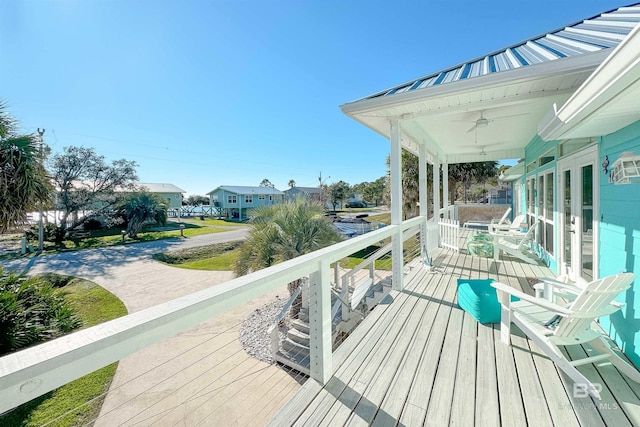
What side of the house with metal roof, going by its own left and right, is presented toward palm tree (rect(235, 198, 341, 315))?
front

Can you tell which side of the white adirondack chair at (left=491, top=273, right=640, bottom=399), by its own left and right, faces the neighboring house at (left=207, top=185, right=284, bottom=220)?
front

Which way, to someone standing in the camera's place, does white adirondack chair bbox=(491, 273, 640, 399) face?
facing away from the viewer and to the left of the viewer

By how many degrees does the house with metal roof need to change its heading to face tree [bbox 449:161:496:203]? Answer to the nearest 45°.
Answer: approximately 90° to its right

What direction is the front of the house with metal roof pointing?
to the viewer's left

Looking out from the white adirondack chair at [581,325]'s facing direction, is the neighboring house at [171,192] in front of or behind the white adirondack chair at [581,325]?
in front

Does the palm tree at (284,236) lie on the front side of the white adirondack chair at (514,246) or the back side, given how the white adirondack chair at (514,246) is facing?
on the front side

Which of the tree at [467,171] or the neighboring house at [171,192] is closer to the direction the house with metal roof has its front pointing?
the neighboring house

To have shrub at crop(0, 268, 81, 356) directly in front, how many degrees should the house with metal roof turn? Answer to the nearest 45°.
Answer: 0° — it already faces it

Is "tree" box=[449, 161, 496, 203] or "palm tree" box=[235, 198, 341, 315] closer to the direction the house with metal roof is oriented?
the palm tree

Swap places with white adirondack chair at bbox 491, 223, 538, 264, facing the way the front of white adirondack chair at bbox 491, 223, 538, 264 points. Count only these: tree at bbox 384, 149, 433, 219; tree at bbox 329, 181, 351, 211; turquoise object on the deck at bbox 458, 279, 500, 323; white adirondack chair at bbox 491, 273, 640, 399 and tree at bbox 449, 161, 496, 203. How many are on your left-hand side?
2

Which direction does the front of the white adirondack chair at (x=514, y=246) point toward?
to the viewer's left

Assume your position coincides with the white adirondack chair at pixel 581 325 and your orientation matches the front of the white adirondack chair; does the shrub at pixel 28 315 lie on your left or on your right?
on your left

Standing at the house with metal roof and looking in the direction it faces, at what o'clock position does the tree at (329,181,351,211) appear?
The tree is roughly at 2 o'clock from the house with metal roof.

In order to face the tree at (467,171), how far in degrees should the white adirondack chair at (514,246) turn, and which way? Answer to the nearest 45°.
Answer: approximately 90° to its right

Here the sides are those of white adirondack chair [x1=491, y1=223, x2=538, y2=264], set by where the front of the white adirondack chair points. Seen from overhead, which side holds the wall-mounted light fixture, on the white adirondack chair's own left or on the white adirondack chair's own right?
on the white adirondack chair's own left

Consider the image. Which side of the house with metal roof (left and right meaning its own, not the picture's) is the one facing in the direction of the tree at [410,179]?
right

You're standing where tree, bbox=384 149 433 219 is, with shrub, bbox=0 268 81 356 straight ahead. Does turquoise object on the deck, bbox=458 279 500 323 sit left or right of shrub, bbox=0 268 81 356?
left
